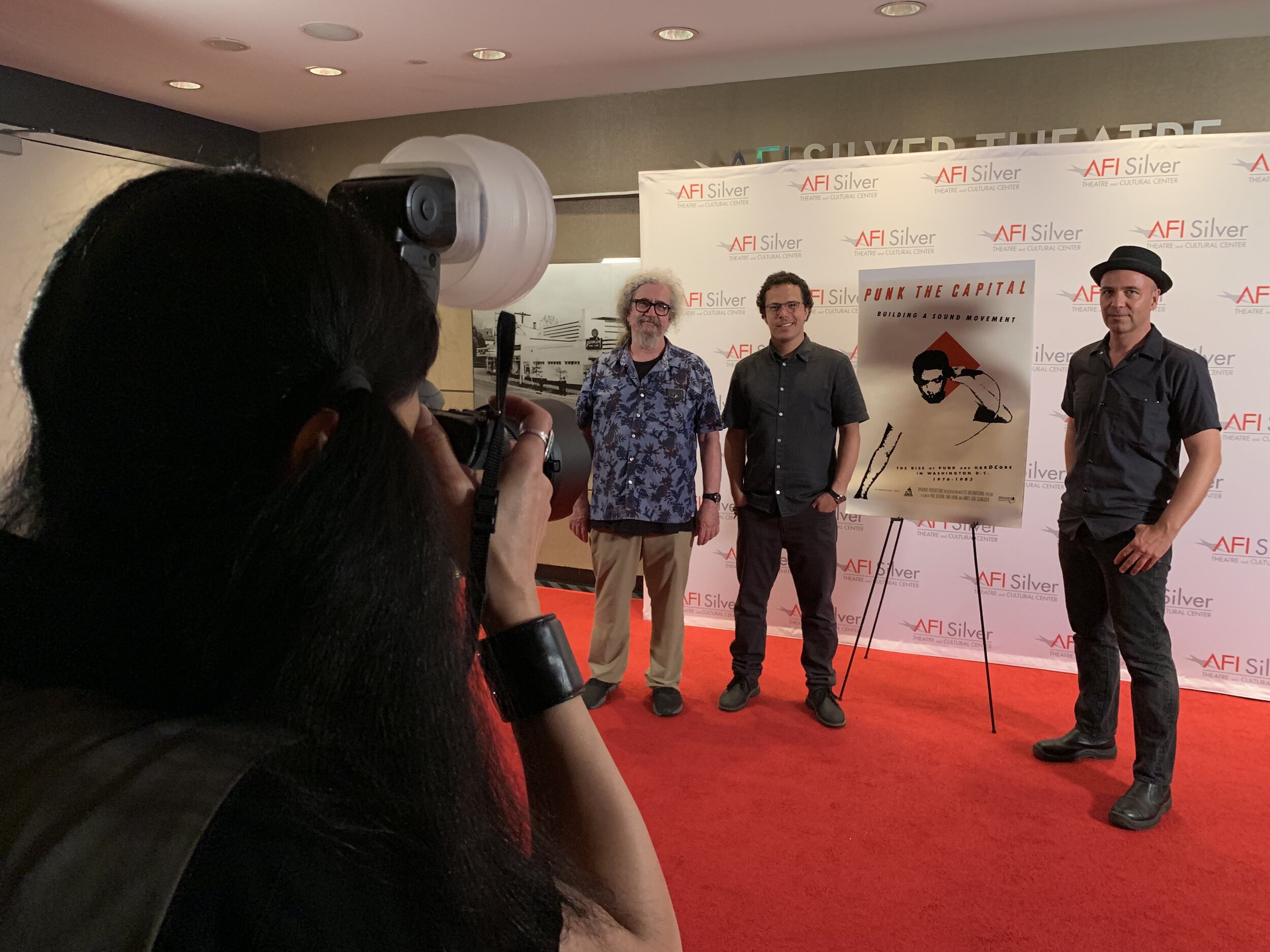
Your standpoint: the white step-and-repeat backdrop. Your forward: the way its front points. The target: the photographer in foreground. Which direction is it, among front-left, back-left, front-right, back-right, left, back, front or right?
front

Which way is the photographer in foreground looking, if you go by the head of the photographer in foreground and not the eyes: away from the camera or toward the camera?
away from the camera

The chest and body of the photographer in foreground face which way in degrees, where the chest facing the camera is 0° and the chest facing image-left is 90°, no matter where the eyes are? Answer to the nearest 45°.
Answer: approximately 225°

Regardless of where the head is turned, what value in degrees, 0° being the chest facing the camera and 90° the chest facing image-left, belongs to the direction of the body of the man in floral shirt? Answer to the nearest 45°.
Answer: approximately 0°

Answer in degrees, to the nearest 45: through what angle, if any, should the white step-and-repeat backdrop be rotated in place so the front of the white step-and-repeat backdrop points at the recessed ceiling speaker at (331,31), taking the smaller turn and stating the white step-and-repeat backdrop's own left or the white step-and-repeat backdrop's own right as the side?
approximately 90° to the white step-and-repeat backdrop's own right

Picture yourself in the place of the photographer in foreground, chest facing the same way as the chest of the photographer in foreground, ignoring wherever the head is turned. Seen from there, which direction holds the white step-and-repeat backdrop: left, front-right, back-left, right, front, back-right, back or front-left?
front

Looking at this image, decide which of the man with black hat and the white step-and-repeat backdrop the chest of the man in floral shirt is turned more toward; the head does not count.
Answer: the man with black hat

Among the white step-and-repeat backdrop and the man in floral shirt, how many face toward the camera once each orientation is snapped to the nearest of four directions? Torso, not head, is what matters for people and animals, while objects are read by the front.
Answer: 2

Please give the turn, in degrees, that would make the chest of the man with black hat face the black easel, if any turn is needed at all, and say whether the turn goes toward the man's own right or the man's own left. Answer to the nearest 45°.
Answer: approximately 90° to the man's own right

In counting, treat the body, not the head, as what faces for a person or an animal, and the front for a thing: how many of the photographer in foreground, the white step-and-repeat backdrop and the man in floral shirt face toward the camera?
2

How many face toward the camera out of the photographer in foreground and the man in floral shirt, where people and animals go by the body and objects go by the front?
1

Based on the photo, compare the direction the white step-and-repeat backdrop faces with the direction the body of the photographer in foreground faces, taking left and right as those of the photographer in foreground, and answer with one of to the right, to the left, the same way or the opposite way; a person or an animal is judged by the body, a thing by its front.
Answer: the opposite way

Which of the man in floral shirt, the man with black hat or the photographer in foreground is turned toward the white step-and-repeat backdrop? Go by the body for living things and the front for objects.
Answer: the photographer in foreground

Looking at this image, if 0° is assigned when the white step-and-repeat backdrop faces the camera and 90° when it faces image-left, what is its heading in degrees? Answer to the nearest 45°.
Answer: approximately 0°

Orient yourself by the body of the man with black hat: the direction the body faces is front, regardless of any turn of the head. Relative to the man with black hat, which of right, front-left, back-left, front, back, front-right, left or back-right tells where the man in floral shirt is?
front-right
